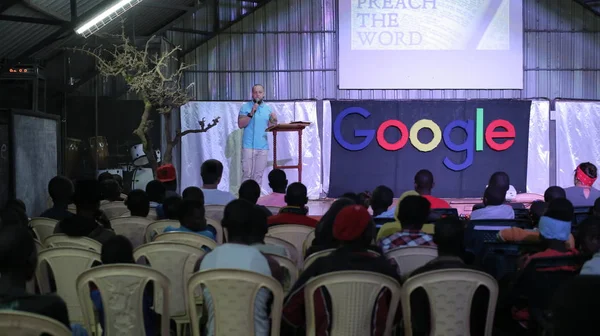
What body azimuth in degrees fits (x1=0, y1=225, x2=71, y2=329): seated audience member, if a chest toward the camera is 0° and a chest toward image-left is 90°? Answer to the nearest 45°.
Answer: approximately 180°

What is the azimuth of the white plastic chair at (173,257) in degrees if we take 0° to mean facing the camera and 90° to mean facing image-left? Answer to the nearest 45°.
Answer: approximately 180°

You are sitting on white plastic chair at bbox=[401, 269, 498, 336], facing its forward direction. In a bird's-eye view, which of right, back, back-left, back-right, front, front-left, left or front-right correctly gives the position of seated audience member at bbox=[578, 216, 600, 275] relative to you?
front-right

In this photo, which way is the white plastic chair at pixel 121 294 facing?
away from the camera

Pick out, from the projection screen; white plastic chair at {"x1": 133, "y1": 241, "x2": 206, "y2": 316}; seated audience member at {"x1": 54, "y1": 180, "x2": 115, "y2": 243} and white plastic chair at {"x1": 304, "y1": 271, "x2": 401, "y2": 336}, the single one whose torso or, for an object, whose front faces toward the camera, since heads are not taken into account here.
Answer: the projection screen

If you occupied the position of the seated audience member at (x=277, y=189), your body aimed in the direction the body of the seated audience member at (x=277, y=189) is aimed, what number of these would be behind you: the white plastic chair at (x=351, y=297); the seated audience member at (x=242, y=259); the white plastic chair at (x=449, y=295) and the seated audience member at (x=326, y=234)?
4

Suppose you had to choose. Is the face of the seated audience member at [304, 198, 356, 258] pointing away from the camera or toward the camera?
away from the camera

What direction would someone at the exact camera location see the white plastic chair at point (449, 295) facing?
facing away from the viewer

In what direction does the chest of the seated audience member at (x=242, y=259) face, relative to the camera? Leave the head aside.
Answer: away from the camera

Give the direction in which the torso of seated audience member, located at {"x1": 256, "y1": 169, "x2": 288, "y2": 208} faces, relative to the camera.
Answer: away from the camera

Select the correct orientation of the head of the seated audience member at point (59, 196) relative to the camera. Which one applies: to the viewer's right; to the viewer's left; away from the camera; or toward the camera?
away from the camera
